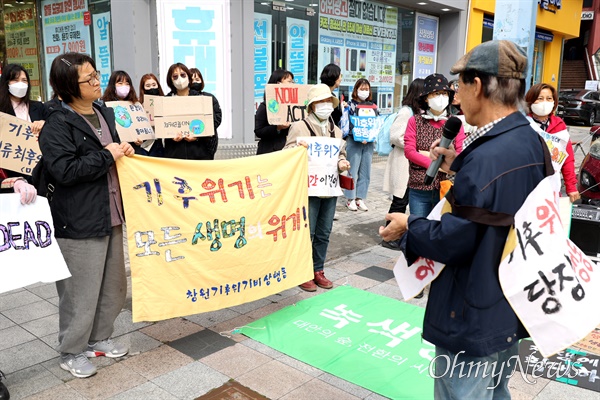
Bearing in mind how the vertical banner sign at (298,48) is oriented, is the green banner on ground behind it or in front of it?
in front

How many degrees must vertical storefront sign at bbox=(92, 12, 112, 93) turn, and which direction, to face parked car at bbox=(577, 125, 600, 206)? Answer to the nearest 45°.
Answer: approximately 45° to its left

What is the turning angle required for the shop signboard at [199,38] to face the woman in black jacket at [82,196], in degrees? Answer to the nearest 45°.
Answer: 0° — it already faces them

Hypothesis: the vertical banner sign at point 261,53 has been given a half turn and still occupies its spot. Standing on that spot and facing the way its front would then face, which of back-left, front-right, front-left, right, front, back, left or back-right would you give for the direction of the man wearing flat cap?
back

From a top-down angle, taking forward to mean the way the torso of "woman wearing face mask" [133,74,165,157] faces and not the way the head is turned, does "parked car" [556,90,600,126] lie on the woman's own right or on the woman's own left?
on the woman's own left

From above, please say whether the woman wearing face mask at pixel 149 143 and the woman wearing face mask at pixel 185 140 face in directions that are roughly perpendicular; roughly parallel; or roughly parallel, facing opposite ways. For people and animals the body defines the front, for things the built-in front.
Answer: roughly parallel

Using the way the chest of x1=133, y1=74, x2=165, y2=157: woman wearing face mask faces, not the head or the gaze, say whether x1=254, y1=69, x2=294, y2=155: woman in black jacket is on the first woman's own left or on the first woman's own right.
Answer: on the first woman's own left

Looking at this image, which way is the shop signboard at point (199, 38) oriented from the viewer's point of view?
toward the camera

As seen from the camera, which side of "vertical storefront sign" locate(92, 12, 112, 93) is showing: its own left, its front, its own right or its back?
front

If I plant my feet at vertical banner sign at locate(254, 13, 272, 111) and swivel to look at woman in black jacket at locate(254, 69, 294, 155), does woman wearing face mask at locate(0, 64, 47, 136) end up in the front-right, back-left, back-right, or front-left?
front-right

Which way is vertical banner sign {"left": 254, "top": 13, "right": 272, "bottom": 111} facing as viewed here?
toward the camera

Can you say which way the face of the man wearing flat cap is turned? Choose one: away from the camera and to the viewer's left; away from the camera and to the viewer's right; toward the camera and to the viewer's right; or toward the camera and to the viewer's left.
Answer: away from the camera and to the viewer's left

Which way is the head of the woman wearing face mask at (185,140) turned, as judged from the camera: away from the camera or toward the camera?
toward the camera

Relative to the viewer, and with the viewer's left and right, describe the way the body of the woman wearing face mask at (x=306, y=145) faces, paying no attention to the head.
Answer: facing the viewer

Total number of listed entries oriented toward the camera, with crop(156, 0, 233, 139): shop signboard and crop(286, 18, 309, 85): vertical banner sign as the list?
2

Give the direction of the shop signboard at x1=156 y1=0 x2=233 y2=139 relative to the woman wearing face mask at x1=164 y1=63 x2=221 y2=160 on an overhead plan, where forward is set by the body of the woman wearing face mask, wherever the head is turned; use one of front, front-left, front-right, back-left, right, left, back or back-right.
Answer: back
